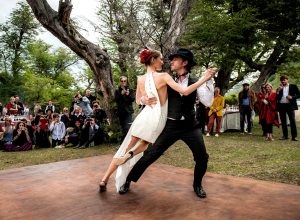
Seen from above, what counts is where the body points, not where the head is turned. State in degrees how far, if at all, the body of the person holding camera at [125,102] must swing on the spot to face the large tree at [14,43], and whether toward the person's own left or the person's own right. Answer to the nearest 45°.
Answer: approximately 135° to the person's own right

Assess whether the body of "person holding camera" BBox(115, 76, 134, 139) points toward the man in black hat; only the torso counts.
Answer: yes

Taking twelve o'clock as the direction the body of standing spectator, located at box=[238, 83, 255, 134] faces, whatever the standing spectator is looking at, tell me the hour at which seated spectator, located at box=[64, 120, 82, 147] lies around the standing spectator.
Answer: The seated spectator is roughly at 2 o'clock from the standing spectator.

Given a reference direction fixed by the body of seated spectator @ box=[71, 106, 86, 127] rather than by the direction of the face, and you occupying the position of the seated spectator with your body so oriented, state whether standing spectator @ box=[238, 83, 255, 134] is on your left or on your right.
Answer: on your left

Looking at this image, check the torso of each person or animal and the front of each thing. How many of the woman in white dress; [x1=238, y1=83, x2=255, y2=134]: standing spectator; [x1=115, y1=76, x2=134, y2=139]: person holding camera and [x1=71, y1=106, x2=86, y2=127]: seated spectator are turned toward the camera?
3

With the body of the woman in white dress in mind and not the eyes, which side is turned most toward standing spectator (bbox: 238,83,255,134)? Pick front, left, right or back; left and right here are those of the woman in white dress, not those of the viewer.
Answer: front

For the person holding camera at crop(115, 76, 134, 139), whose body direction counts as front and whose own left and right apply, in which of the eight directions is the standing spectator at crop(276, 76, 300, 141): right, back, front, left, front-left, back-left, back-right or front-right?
left

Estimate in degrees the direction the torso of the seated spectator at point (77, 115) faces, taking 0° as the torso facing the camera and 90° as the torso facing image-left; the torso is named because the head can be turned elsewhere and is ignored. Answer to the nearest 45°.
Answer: approximately 0°

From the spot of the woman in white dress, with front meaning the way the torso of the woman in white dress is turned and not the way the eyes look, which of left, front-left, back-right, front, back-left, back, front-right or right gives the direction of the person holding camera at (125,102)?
front-left
